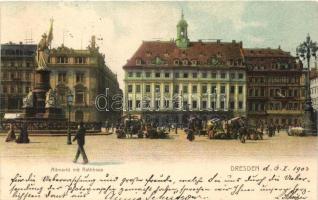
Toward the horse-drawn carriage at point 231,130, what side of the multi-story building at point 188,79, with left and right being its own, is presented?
front

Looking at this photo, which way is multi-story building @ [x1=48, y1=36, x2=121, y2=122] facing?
toward the camera

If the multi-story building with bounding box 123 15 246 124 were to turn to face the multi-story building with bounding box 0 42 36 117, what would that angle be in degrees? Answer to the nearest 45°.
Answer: approximately 90° to its right

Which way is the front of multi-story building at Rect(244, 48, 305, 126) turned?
toward the camera
